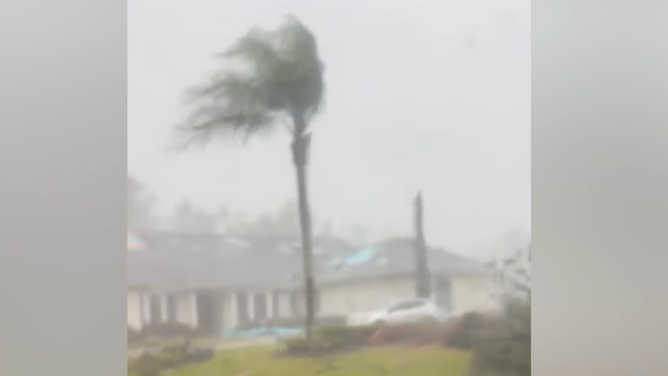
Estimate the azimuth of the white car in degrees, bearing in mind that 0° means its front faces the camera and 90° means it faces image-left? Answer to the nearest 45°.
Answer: approximately 90°

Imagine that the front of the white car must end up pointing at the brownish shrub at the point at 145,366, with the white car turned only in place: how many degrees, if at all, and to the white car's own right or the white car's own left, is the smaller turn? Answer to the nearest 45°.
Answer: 0° — it already faces it
